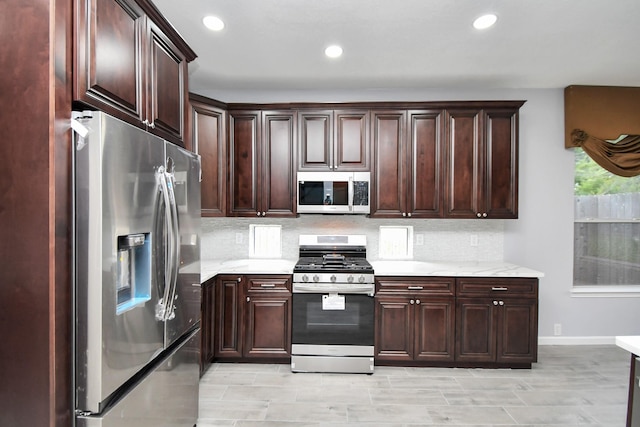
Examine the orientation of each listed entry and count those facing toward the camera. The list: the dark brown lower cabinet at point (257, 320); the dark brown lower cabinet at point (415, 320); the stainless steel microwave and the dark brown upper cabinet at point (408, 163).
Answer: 4

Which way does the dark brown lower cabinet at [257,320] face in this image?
toward the camera

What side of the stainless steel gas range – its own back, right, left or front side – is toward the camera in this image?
front

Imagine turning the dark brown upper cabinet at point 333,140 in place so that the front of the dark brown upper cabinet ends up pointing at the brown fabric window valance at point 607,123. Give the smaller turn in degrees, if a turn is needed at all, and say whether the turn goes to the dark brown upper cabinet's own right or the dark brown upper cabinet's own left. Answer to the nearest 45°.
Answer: approximately 90° to the dark brown upper cabinet's own left

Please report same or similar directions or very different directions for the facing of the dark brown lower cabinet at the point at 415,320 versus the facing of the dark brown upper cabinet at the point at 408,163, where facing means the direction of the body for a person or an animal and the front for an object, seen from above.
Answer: same or similar directions

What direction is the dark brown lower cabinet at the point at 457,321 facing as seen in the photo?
toward the camera

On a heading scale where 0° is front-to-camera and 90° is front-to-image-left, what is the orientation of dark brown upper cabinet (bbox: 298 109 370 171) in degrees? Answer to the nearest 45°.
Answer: approximately 0°

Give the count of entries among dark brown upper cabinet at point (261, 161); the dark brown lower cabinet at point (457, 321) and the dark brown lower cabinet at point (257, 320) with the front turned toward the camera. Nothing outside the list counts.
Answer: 3

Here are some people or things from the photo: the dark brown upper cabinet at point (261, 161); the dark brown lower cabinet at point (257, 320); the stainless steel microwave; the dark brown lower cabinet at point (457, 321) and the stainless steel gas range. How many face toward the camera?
5

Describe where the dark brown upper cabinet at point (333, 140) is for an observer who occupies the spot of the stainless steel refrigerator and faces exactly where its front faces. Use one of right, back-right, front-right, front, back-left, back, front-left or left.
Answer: left

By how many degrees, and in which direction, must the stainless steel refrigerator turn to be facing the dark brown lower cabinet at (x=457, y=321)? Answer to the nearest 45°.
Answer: approximately 45° to its left

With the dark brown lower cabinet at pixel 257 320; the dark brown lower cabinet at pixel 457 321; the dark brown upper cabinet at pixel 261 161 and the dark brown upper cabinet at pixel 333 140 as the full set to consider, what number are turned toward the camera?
4

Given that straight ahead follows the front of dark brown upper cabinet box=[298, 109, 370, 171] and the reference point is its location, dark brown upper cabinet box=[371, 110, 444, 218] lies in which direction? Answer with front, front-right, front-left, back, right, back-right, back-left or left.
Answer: left

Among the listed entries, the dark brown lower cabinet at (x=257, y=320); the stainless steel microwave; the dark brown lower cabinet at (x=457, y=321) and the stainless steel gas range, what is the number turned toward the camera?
4

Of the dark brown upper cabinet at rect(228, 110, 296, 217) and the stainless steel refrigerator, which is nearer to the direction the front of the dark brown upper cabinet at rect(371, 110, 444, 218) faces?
the stainless steel refrigerator
